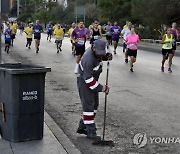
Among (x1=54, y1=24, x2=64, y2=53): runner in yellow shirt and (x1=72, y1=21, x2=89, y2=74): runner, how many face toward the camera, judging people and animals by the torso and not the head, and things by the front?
2

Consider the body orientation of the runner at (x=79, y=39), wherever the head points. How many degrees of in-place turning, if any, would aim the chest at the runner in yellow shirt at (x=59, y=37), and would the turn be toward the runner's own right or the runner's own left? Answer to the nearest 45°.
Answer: approximately 180°

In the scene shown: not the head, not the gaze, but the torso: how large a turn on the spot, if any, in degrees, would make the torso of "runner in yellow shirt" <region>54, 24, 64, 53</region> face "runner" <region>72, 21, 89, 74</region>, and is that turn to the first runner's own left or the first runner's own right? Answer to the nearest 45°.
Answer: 0° — they already face them

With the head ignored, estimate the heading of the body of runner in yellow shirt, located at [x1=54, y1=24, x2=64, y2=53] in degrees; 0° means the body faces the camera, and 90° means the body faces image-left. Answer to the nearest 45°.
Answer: approximately 0°

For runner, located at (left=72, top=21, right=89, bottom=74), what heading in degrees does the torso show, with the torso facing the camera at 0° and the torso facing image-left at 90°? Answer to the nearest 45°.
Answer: approximately 0°

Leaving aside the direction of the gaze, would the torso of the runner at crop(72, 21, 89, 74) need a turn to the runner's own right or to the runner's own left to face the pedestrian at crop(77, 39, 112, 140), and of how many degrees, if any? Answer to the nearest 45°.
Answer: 0° — they already face them
